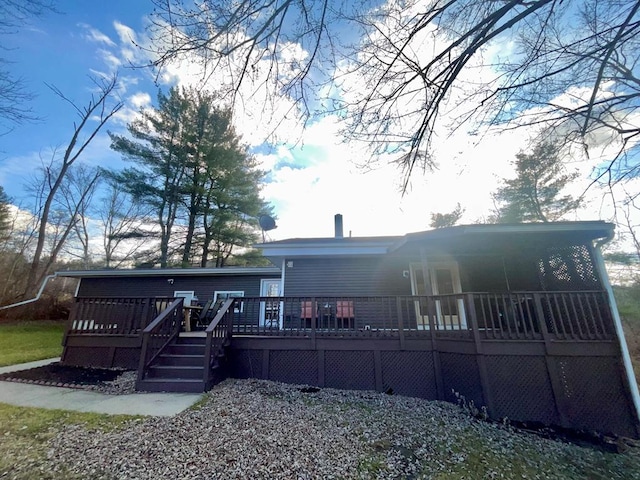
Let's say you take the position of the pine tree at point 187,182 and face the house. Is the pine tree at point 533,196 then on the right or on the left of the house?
left

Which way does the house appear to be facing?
toward the camera

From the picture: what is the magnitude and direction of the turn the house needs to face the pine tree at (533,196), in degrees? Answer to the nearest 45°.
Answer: approximately 135° to its left

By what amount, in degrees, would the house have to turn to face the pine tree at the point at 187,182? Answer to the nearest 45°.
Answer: approximately 135° to its right
